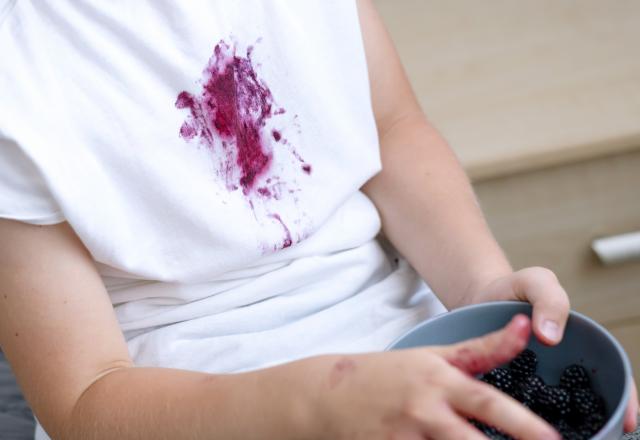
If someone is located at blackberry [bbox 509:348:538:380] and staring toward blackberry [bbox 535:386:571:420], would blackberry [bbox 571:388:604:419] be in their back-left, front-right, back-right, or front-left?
front-left

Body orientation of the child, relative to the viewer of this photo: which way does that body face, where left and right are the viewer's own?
facing the viewer and to the right of the viewer

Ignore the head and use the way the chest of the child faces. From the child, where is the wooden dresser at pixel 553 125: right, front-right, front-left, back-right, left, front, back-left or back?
left
